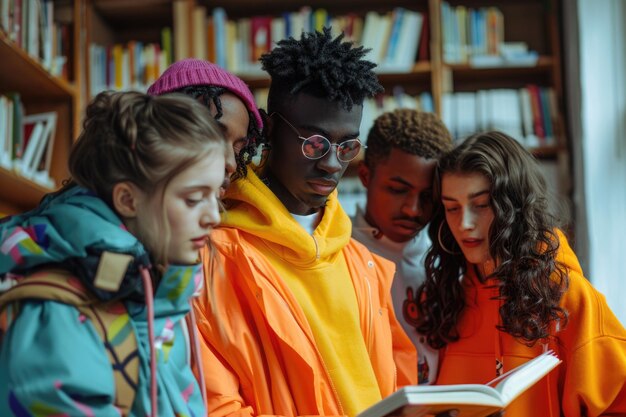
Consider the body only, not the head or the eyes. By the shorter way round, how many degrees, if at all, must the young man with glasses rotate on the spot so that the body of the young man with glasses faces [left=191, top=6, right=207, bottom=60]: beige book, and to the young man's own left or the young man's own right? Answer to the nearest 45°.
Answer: approximately 135° to the young man's own left

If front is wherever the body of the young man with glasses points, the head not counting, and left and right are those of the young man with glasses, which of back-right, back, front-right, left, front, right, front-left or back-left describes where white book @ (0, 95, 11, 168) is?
back

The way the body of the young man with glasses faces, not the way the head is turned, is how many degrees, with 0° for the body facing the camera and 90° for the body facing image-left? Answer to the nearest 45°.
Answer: approximately 315°

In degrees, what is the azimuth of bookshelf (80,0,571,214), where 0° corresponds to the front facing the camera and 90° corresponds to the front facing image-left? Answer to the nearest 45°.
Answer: approximately 0°

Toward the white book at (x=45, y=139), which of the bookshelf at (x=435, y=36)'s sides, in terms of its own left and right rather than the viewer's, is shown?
right

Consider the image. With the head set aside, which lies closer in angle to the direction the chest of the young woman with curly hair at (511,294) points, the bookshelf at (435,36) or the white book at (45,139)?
the white book

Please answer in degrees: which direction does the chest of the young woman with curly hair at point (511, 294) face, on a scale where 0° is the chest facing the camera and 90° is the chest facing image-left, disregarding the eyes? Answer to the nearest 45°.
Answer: approximately 45°
